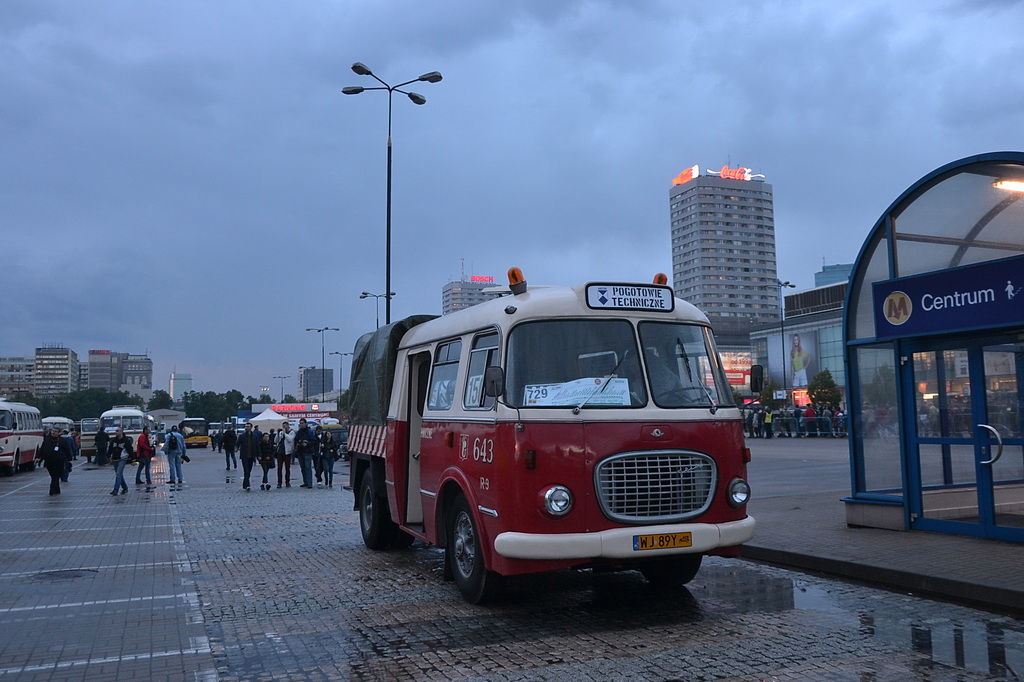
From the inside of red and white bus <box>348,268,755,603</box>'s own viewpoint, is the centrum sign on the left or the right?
on its left

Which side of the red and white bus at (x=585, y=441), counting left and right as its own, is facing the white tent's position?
back

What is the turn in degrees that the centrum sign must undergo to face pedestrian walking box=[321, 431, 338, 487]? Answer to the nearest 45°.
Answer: approximately 90° to its right

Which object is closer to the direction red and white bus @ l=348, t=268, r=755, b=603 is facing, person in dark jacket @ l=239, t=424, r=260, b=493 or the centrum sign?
the centrum sign

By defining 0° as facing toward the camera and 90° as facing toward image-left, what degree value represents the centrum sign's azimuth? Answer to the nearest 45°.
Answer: approximately 45°

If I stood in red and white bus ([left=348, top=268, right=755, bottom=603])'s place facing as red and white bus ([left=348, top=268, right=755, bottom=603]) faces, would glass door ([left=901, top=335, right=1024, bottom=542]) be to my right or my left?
on my left

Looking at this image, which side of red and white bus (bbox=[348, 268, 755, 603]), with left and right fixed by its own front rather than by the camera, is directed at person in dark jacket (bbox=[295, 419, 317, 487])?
back

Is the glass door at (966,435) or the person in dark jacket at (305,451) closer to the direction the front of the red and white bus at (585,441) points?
the glass door

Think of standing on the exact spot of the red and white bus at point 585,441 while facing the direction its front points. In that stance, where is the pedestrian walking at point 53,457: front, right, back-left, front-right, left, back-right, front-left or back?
back
